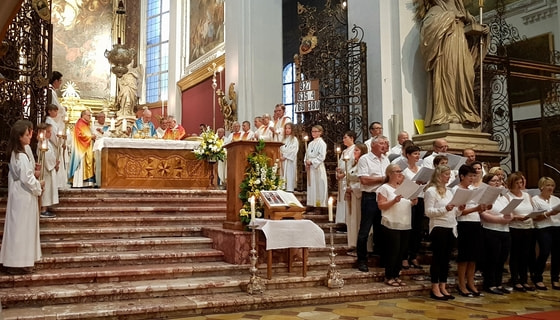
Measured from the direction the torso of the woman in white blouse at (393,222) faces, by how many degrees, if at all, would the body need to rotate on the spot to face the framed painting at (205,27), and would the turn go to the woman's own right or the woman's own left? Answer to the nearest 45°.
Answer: approximately 180°

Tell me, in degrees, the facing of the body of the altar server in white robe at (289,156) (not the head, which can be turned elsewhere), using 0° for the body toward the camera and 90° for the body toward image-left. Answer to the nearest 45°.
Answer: approximately 45°

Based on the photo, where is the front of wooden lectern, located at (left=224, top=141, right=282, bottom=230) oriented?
toward the camera

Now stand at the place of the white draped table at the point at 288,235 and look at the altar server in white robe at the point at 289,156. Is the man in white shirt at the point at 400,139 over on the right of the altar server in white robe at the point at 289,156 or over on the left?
right

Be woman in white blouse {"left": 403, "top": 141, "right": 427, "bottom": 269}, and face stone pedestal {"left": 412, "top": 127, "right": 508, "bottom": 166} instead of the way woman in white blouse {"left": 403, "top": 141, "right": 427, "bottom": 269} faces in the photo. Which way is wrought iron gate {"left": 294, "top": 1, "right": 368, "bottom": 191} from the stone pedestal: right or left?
left

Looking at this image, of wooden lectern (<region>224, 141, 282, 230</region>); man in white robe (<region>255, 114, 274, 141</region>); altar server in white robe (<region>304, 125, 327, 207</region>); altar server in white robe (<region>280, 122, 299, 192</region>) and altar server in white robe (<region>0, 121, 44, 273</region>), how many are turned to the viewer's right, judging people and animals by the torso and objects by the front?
1

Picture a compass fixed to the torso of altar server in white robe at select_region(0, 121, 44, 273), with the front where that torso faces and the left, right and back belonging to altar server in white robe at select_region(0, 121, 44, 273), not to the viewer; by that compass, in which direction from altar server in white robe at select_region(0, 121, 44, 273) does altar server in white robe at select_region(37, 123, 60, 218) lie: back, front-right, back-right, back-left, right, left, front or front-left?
left

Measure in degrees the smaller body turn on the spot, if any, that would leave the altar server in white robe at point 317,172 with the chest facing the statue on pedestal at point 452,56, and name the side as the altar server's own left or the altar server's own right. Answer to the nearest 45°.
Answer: approximately 135° to the altar server's own left

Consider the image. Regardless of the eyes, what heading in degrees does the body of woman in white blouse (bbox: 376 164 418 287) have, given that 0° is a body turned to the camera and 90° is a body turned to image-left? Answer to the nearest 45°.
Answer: approximately 315°

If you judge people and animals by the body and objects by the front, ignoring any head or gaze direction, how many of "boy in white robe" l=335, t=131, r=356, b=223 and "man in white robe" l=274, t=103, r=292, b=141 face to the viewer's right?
0

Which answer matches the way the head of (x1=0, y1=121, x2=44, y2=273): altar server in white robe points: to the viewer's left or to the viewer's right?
to the viewer's right
